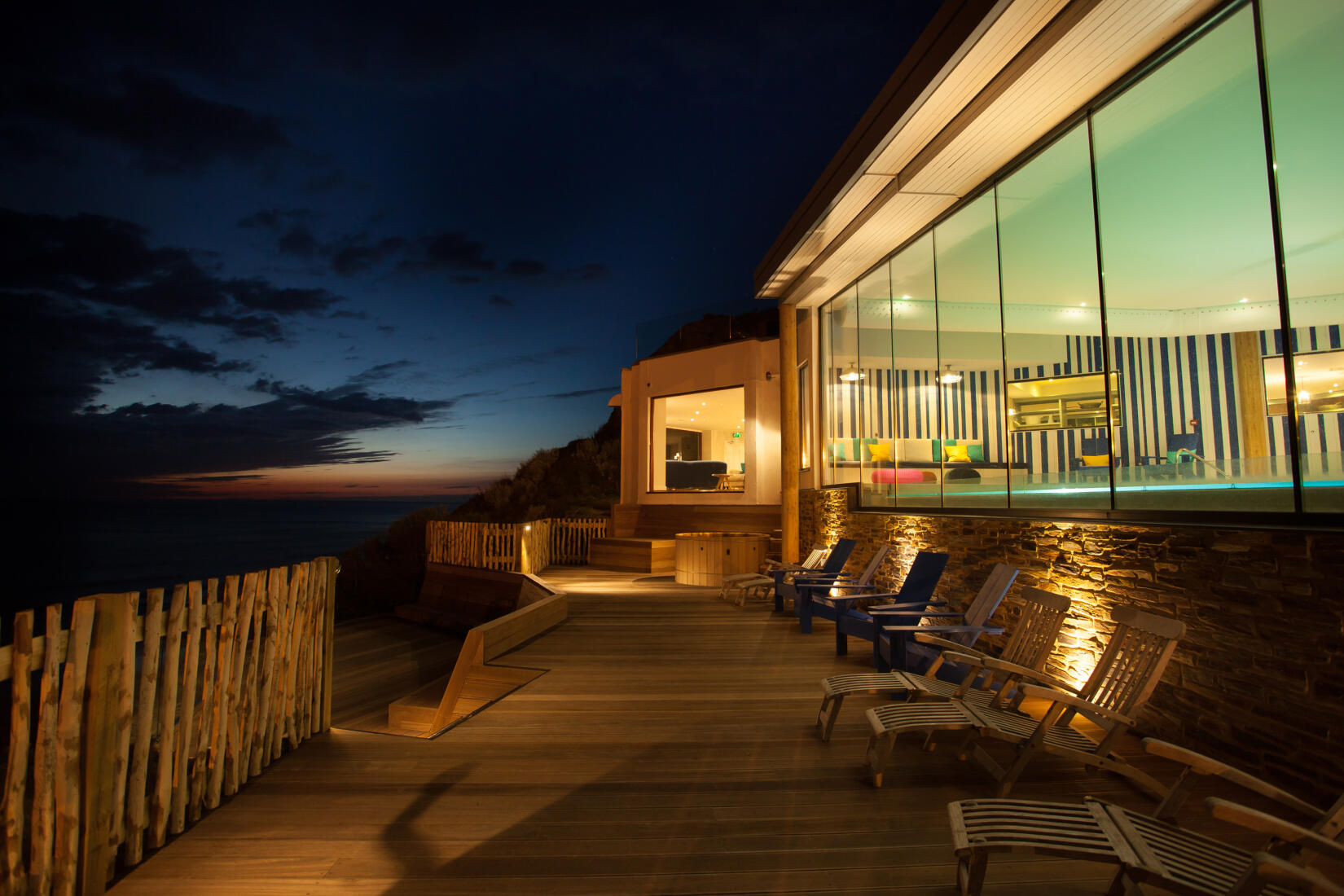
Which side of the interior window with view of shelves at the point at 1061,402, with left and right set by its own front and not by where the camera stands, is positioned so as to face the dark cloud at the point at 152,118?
right

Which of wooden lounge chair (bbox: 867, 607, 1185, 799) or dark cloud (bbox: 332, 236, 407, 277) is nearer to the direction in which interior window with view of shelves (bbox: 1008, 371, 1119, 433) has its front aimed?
the wooden lounge chair

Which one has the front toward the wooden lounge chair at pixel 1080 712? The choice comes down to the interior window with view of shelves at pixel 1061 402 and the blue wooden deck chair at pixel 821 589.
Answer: the interior window with view of shelves

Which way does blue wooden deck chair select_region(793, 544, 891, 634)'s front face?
to the viewer's left

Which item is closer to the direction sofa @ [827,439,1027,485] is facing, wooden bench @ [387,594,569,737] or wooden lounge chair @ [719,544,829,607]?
the wooden bench

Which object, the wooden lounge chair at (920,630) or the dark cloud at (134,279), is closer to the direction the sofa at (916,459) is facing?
the wooden lounge chair

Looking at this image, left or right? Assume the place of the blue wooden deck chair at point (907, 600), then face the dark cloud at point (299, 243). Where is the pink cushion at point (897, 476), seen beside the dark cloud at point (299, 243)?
right

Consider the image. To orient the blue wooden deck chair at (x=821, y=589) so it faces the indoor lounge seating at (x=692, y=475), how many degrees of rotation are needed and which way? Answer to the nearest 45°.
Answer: approximately 90° to its right
